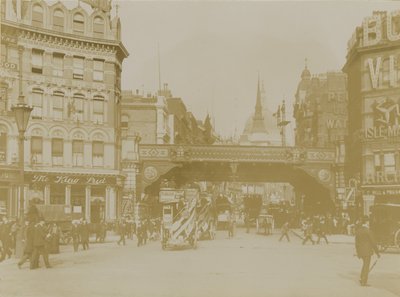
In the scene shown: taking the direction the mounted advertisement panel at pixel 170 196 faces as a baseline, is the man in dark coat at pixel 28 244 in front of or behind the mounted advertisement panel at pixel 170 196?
in front

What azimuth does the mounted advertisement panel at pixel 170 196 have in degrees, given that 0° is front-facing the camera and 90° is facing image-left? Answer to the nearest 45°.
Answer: approximately 0°

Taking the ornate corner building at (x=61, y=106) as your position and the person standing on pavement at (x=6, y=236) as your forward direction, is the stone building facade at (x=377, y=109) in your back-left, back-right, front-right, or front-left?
front-left

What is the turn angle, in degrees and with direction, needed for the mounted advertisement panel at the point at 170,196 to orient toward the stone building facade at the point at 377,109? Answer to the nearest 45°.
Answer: approximately 90° to its left

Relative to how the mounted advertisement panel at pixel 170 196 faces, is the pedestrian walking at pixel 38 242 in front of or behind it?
in front

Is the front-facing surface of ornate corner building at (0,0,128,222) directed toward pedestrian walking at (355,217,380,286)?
yes

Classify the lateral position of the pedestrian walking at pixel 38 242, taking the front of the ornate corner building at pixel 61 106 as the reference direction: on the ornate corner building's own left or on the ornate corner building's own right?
on the ornate corner building's own right
